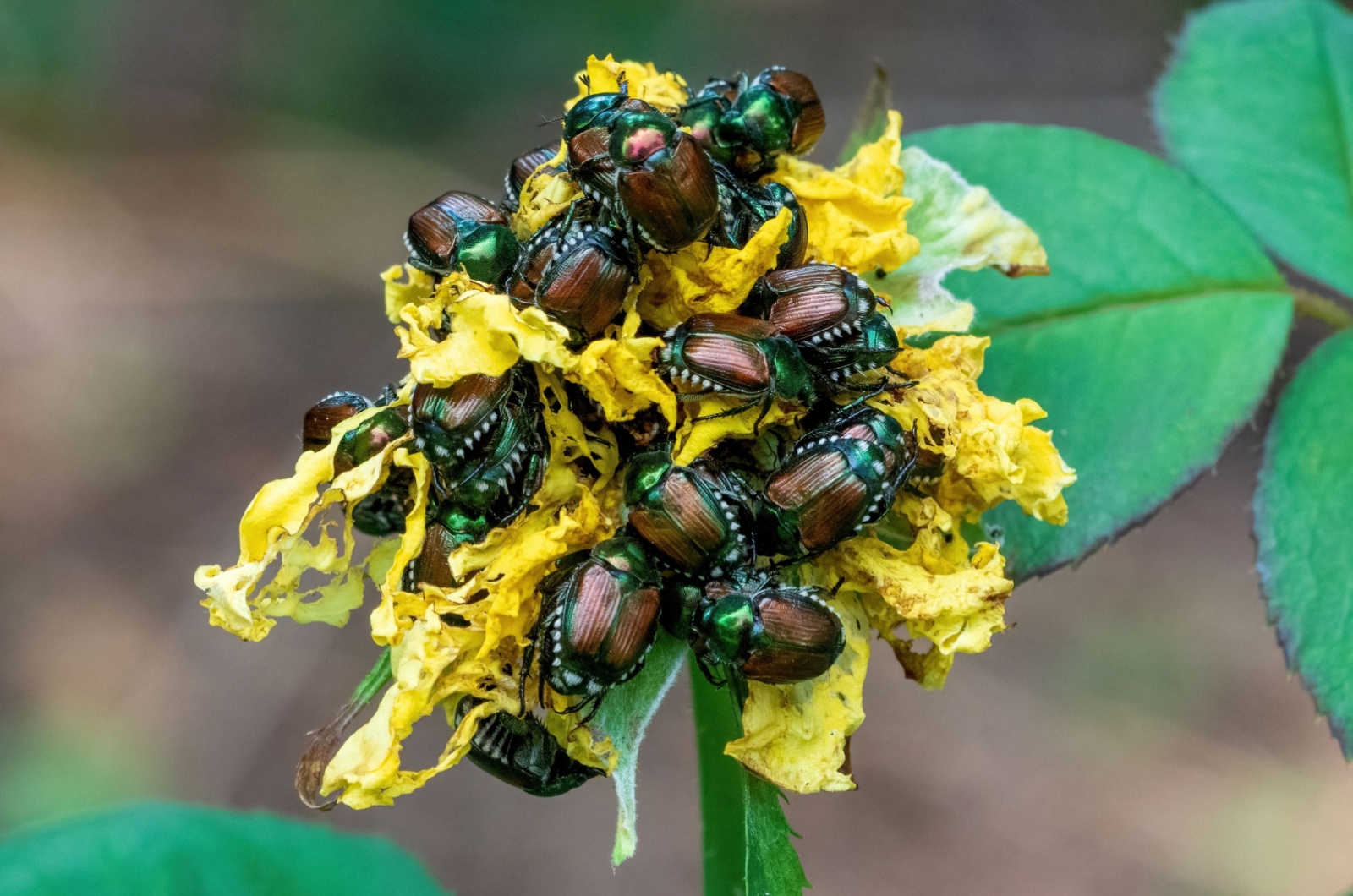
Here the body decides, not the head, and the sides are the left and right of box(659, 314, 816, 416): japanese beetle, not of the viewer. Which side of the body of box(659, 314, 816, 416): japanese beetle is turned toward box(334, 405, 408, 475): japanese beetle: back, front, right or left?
back

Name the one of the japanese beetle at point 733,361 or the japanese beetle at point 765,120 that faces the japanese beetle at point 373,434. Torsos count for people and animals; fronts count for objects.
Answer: the japanese beetle at point 765,120

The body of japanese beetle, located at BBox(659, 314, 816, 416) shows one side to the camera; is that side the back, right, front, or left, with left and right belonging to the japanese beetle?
right

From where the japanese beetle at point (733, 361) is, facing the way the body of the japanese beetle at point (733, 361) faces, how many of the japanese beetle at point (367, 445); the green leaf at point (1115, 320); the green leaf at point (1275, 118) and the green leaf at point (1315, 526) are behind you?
1

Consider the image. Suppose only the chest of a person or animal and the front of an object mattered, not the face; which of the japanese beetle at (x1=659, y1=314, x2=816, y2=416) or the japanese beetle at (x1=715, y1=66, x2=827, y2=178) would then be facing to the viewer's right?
the japanese beetle at (x1=659, y1=314, x2=816, y2=416)

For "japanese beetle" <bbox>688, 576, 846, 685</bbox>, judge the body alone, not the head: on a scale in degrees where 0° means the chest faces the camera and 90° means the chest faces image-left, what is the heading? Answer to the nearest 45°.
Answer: approximately 90°

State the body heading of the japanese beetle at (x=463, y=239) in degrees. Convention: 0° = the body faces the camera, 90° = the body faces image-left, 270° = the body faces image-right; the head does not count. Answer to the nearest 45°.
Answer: approximately 315°

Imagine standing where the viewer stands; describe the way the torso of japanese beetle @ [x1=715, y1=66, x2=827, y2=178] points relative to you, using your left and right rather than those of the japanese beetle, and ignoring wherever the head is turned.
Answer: facing the viewer and to the left of the viewer

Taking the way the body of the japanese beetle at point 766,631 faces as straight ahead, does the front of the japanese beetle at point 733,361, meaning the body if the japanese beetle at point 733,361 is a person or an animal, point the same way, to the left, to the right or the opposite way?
the opposite way

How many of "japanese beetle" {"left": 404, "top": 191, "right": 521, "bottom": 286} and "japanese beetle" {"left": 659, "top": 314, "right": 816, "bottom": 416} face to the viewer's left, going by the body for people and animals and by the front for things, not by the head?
0

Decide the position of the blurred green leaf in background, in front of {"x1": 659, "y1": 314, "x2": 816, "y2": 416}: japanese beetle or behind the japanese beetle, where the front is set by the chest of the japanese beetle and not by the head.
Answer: behind
